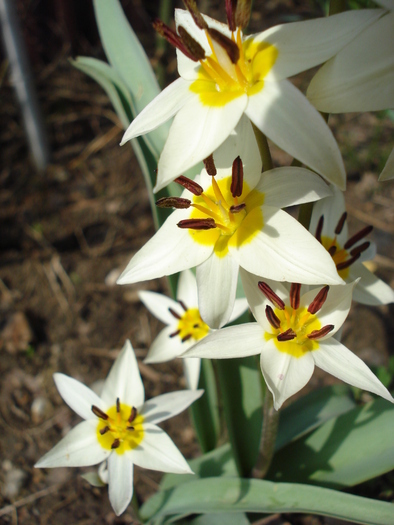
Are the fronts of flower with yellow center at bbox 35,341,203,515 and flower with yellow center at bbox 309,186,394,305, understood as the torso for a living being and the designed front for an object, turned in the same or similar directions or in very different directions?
same or similar directions

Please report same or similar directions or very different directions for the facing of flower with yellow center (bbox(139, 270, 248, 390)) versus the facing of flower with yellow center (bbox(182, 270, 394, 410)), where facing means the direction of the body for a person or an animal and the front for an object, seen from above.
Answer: same or similar directions

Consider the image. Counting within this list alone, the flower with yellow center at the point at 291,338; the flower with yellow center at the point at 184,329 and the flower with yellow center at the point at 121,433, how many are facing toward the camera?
3

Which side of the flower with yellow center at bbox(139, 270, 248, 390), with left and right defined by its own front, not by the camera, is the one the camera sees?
front

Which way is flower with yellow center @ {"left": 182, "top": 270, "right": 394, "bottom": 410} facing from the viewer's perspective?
toward the camera

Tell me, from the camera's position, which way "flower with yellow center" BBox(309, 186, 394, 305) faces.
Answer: facing the viewer and to the right of the viewer

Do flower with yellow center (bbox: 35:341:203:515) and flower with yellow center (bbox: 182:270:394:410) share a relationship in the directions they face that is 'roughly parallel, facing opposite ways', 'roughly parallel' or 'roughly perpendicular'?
roughly parallel

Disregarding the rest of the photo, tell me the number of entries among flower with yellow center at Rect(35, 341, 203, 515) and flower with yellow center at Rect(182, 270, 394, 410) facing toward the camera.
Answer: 2
